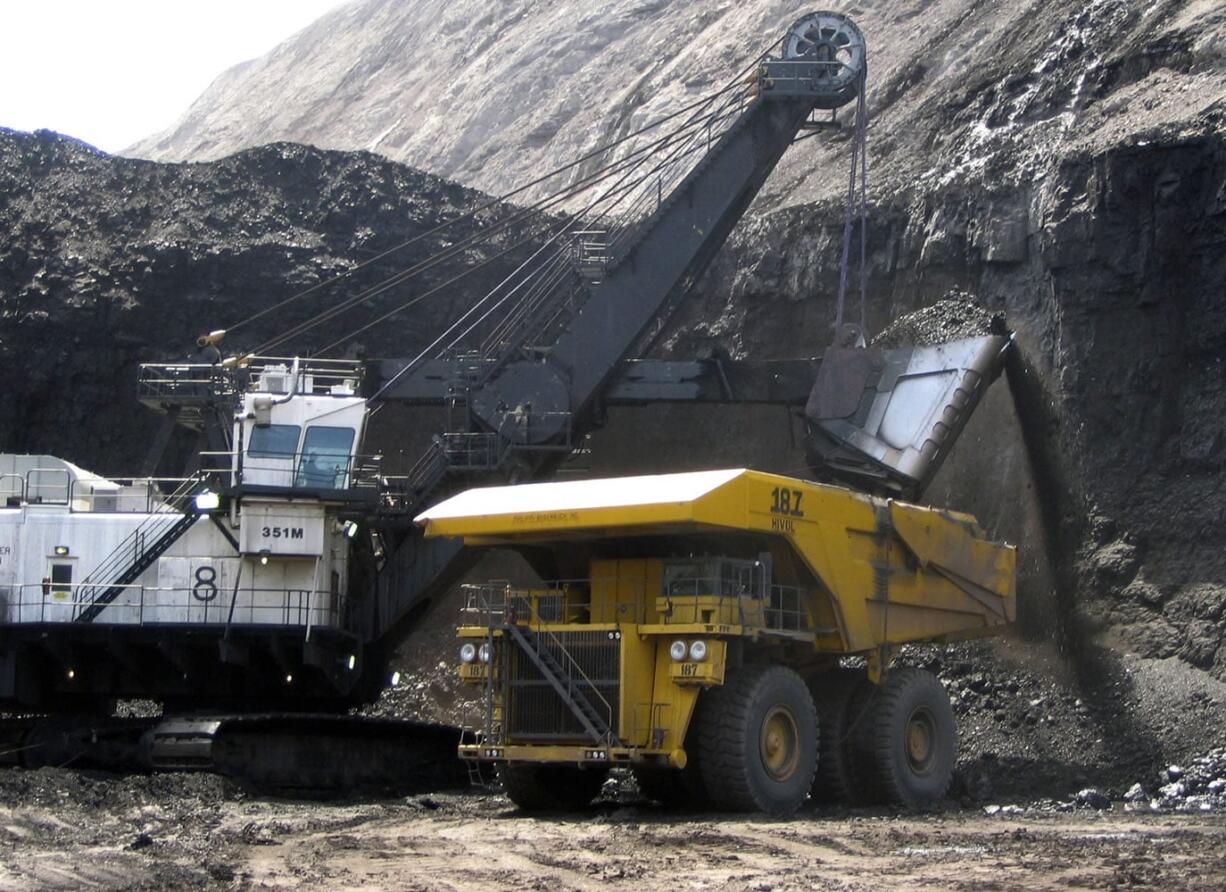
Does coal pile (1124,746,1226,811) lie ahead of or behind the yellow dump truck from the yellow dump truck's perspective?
behind

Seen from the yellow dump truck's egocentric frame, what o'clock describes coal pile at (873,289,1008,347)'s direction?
The coal pile is roughly at 5 o'clock from the yellow dump truck.
